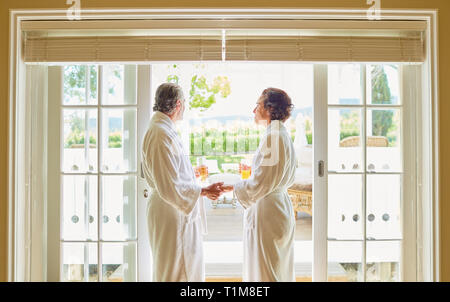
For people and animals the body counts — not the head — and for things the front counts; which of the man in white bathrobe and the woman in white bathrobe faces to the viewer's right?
the man in white bathrobe

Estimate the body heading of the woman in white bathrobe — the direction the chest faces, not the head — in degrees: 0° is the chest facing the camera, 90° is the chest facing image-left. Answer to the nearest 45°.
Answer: approximately 90°

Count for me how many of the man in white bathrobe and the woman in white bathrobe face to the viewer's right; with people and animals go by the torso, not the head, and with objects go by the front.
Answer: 1

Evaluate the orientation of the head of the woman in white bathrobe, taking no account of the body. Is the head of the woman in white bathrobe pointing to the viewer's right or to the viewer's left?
to the viewer's left

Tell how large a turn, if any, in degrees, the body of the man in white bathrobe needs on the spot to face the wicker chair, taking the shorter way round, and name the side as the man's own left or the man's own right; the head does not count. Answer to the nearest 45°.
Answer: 0° — they already face it

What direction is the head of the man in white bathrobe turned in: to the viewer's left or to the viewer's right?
to the viewer's right

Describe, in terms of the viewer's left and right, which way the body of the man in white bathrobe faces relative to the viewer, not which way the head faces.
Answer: facing to the right of the viewer

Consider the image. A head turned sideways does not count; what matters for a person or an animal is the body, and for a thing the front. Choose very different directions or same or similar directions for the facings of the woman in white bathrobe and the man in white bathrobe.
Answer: very different directions
